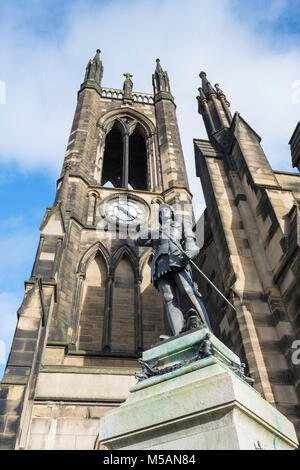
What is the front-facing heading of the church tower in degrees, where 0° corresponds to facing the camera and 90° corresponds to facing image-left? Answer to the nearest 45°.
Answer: approximately 0°
